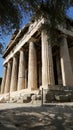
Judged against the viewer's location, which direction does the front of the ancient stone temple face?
facing the viewer and to the left of the viewer

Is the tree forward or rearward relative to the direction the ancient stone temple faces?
forward
